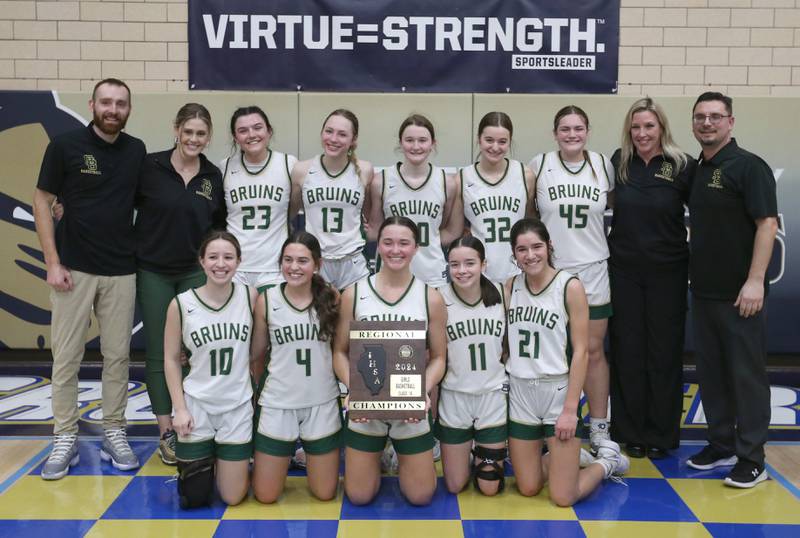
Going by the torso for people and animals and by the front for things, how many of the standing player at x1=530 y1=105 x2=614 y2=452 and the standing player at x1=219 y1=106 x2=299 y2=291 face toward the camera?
2

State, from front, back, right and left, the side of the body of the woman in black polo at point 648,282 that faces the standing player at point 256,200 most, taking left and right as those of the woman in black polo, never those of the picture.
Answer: right

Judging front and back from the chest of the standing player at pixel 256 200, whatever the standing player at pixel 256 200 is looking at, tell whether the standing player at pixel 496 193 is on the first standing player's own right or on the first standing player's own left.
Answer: on the first standing player's own left

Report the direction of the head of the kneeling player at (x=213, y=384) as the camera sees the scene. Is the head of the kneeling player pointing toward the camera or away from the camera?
toward the camera

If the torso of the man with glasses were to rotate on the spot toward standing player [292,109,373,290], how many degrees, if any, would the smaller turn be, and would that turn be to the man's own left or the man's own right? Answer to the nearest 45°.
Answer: approximately 45° to the man's own right

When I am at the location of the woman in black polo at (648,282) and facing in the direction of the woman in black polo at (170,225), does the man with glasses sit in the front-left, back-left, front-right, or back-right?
back-left

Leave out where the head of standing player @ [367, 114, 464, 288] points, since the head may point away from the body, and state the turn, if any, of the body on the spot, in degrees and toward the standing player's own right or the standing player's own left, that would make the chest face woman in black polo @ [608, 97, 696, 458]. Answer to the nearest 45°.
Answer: approximately 90° to the standing player's own left

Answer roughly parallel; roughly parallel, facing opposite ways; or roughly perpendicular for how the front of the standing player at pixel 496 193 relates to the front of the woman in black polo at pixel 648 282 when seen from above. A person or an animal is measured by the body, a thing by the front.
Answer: roughly parallel

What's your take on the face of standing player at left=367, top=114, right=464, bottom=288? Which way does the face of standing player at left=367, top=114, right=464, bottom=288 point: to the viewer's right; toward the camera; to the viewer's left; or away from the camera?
toward the camera

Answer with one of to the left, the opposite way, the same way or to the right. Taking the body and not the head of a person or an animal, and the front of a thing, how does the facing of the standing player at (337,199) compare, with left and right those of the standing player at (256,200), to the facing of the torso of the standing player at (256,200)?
the same way

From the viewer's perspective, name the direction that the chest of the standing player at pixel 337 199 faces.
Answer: toward the camera

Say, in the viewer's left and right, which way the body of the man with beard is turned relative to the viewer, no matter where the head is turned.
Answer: facing the viewer

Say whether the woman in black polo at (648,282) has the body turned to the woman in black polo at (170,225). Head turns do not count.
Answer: no

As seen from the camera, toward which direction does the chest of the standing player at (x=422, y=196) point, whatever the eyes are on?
toward the camera

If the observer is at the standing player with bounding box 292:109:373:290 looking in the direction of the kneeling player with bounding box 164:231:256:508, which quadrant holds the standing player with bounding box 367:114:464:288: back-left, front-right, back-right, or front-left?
back-left

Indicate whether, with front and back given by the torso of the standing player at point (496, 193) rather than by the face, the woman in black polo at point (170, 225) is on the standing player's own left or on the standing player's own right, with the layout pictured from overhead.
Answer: on the standing player's own right

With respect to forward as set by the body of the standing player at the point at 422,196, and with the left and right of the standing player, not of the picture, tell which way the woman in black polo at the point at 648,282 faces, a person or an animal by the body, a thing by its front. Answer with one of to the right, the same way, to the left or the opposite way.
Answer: the same way

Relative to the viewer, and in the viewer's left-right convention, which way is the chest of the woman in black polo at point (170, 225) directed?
facing the viewer and to the right of the viewer
